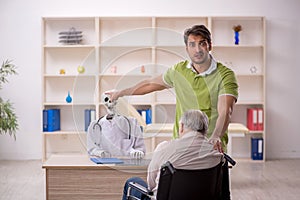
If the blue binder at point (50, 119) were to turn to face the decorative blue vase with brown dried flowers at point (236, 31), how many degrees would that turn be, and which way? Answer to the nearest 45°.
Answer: approximately 90° to its left

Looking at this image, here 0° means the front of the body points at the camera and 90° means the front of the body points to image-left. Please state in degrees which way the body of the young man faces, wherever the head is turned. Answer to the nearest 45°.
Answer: approximately 0°

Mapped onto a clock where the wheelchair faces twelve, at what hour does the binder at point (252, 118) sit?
The binder is roughly at 2 o'clock from the wheelchair.

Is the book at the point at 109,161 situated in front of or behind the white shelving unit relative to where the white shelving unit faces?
in front

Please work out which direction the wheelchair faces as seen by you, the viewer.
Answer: facing away from the viewer and to the left of the viewer

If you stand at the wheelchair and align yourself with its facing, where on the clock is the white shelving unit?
The white shelving unit is roughly at 1 o'clock from the wheelchair.
